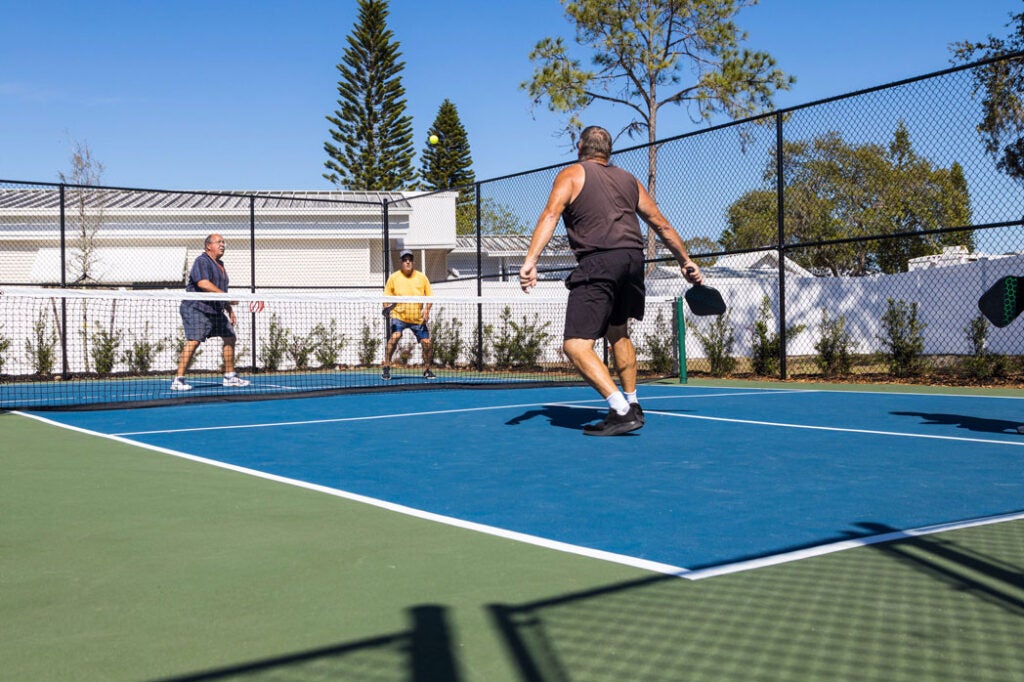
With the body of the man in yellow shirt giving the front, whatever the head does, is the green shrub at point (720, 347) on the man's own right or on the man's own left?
on the man's own left

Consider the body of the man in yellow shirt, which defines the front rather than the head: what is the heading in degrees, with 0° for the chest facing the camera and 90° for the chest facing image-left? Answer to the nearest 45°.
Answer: approximately 0°

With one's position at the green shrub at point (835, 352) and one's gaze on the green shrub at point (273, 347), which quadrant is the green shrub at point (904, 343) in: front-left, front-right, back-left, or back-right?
back-left

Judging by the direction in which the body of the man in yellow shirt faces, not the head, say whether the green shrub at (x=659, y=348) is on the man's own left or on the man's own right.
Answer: on the man's own left

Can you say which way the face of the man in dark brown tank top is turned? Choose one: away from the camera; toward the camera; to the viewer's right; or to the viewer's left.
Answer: away from the camera

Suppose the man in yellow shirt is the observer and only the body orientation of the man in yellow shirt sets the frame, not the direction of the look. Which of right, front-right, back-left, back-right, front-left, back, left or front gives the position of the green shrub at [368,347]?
back

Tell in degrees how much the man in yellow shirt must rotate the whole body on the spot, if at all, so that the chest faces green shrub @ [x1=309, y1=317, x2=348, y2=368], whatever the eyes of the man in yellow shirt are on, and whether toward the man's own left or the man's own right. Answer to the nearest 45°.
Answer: approximately 180°

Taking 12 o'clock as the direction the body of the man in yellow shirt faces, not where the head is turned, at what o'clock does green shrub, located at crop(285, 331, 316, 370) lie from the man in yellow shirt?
The green shrub is roughly at 5 o'clock from the man in yellow shirt.

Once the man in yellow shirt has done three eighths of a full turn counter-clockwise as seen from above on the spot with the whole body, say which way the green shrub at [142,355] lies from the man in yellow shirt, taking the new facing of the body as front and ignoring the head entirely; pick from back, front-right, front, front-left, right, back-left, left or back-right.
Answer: left

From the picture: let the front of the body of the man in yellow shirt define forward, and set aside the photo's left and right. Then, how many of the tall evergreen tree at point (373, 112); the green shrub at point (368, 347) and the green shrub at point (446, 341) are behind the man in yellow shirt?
3

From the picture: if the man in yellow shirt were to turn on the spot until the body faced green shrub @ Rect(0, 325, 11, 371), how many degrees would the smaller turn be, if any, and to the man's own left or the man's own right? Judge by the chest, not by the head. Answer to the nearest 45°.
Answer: approximately 90° to the man's own right
